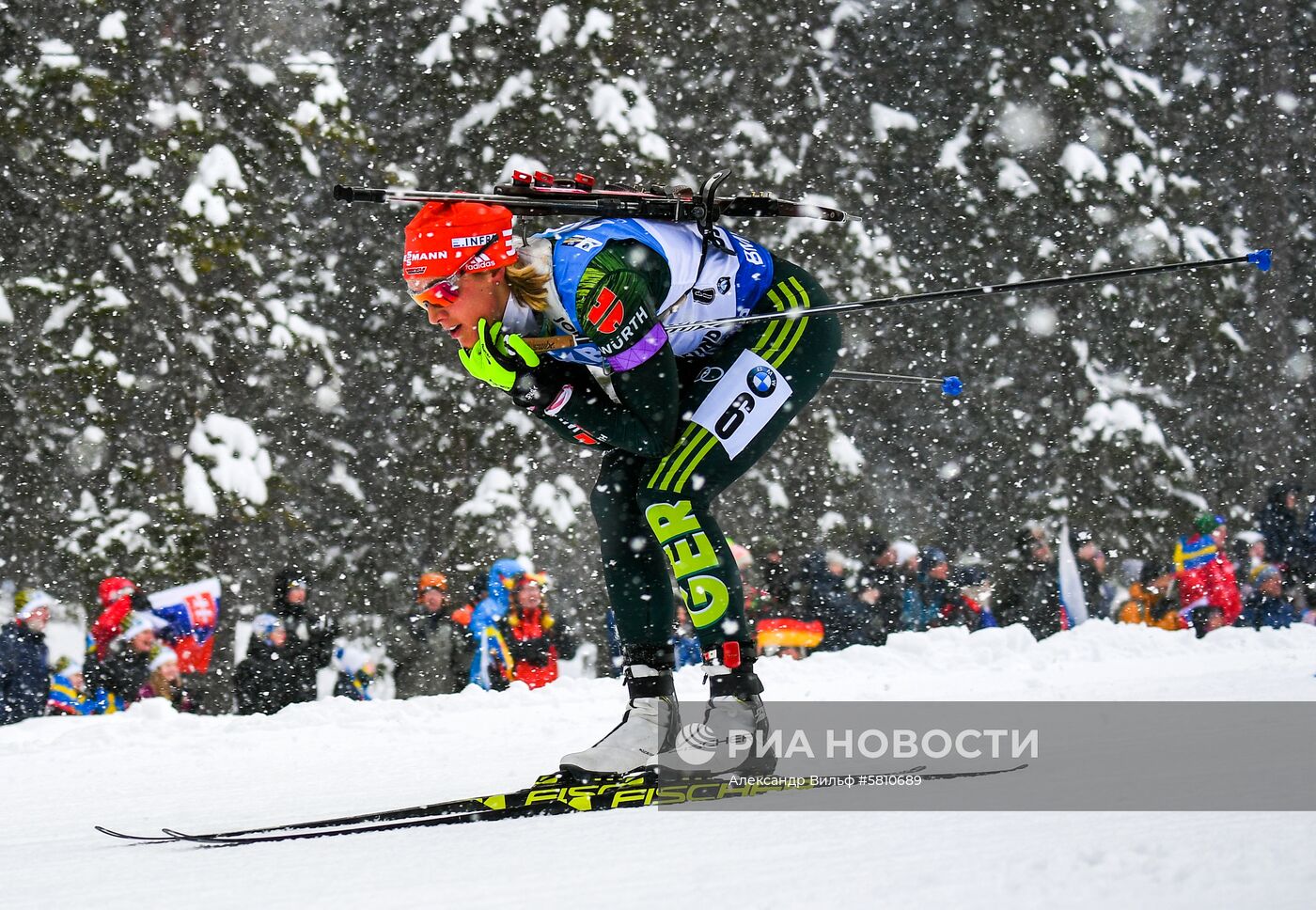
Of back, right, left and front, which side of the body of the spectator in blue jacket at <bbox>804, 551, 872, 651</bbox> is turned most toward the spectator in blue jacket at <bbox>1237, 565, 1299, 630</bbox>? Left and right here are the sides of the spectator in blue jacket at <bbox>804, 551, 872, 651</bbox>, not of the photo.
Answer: left

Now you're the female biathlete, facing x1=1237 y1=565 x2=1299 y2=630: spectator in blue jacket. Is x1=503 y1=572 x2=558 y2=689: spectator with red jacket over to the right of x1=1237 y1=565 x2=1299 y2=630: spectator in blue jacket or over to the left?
left

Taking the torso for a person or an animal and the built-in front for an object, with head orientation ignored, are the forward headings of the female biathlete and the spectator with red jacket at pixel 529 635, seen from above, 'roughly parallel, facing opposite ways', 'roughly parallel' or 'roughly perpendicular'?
roughly perpendicular

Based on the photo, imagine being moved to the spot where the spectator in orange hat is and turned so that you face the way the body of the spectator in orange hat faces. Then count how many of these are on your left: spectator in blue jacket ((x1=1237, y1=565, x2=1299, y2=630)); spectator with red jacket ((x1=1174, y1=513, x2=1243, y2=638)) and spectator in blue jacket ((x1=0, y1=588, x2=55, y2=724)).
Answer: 2

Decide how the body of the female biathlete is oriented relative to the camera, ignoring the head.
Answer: to the viewer's left

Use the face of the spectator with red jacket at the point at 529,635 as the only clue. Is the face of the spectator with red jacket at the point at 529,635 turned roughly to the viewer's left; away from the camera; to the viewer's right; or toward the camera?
toward the camera

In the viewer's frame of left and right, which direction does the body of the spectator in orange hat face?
facing the viewer

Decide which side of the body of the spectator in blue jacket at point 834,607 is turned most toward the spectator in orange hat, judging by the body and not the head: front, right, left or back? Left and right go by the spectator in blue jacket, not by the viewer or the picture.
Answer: right

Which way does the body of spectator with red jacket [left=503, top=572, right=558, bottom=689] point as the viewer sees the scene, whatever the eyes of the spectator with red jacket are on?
toward the camera

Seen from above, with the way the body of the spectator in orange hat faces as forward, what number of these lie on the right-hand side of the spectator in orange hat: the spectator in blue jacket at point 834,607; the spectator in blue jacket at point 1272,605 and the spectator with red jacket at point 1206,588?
0

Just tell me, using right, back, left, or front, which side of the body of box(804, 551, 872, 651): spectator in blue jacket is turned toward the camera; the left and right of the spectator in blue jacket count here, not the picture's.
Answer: front

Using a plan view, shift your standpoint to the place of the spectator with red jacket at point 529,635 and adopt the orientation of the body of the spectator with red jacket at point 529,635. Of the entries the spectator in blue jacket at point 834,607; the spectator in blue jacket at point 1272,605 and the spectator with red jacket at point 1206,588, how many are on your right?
0

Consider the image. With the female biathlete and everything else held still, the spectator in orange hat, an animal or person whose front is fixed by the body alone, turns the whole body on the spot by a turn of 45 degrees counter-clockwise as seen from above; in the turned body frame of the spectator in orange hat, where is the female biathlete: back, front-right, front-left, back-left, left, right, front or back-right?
front-right

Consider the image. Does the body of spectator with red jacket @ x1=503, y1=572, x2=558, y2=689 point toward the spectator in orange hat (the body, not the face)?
no

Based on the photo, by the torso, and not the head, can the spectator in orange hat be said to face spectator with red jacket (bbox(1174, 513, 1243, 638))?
no

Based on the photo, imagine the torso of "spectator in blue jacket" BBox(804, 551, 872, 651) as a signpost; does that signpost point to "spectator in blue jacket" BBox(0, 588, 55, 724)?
no

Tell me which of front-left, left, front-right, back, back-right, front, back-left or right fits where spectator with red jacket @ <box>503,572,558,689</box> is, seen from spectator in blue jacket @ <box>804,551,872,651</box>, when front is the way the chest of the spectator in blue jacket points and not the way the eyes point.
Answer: front-right
